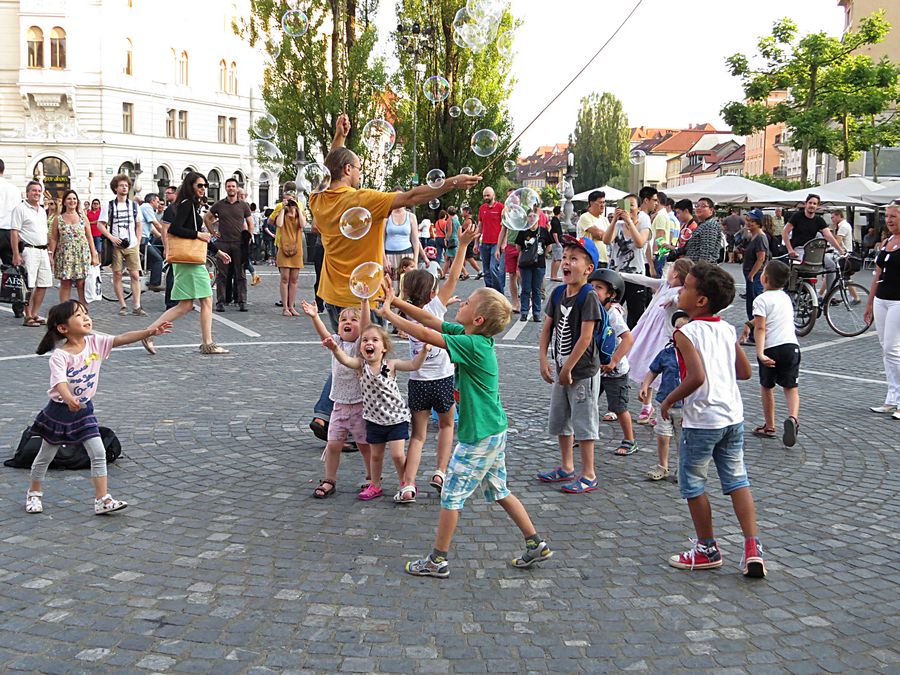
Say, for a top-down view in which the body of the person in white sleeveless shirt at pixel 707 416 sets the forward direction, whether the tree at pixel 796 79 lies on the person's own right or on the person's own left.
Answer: on the person's own right

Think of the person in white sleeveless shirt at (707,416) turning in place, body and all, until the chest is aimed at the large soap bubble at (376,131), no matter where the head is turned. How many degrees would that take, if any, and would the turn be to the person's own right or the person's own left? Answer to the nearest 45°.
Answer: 0° — they already face it

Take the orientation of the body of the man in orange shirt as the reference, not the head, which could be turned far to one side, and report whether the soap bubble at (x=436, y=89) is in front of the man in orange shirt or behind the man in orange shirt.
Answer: in front

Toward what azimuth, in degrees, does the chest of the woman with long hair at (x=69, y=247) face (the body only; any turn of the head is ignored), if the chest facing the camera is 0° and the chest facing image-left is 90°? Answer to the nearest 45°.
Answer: approximately 0°

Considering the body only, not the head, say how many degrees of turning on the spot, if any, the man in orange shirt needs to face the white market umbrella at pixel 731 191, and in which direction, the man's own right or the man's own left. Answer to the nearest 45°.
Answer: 0° — they already face it

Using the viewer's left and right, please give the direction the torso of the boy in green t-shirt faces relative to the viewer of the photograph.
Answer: facing to the left of the viewer

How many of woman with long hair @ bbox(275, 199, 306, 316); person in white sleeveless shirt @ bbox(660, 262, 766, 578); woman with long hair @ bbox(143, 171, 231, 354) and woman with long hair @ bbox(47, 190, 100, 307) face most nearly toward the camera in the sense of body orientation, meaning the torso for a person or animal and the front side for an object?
2

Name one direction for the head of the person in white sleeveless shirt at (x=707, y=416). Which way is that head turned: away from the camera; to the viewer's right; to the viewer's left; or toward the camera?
to the viewer's left

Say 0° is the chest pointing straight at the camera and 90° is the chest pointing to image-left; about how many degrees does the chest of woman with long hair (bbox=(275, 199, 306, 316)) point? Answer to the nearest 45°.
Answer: approximately 0°

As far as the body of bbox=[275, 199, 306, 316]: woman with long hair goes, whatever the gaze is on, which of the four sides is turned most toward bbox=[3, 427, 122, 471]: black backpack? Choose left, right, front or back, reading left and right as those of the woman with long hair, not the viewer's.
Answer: front

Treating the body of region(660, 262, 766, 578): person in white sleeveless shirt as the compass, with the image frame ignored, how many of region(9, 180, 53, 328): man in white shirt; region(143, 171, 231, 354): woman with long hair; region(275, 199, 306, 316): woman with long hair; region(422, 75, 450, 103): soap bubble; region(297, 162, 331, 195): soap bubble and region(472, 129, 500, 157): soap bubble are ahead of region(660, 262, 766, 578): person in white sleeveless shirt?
6

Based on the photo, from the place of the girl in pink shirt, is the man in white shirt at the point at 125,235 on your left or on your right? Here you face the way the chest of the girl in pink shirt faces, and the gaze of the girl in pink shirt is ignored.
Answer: on your left
